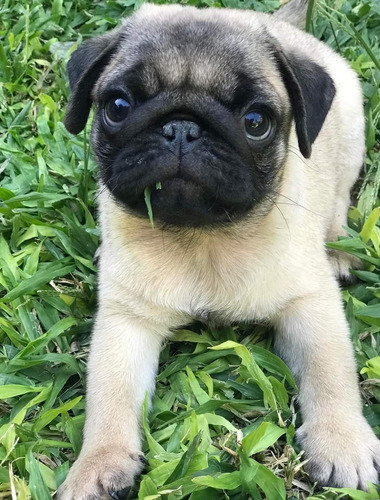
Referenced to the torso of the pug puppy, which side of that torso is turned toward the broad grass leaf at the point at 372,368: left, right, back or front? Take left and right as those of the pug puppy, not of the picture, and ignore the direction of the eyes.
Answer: left

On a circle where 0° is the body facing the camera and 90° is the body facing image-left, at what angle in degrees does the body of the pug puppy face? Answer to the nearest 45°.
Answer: approximately 0°

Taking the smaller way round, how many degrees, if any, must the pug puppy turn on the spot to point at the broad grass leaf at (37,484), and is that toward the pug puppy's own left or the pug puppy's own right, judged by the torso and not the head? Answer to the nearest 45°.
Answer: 0° — it already faces it

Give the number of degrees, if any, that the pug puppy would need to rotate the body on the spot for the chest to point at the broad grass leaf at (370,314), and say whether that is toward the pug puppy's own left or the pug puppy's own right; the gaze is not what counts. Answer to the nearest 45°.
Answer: approximately 90° to the pug puppy's own left

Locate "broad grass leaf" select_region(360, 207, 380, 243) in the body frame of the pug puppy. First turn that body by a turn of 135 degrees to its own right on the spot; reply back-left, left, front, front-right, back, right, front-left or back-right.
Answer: right
